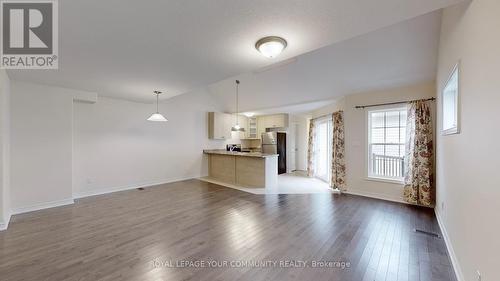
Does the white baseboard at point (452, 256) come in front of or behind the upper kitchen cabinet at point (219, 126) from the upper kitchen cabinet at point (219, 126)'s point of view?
in front

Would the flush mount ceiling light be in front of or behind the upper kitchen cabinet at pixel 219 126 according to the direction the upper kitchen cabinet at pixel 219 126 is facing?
in front

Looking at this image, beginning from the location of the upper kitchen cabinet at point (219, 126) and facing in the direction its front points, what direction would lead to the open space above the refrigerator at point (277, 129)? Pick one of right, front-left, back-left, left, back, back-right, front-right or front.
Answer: front-left

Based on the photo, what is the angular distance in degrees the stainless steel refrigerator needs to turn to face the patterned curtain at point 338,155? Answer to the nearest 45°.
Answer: approximately 90° to its left

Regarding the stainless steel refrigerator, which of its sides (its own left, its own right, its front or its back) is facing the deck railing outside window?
left

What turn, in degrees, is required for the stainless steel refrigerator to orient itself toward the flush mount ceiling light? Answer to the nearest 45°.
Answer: approximately 45° to its left

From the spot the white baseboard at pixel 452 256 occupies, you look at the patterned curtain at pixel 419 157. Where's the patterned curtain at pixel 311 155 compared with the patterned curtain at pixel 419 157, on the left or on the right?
left

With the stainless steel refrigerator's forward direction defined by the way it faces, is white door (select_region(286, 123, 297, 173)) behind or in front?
behind

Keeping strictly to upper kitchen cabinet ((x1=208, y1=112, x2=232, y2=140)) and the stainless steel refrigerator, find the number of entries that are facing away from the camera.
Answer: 0

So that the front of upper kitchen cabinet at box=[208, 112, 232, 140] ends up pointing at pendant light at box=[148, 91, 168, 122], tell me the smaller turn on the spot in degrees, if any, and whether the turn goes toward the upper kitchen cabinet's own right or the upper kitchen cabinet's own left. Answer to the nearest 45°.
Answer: approximately 90° to the upper kitchen cabinet's own right
